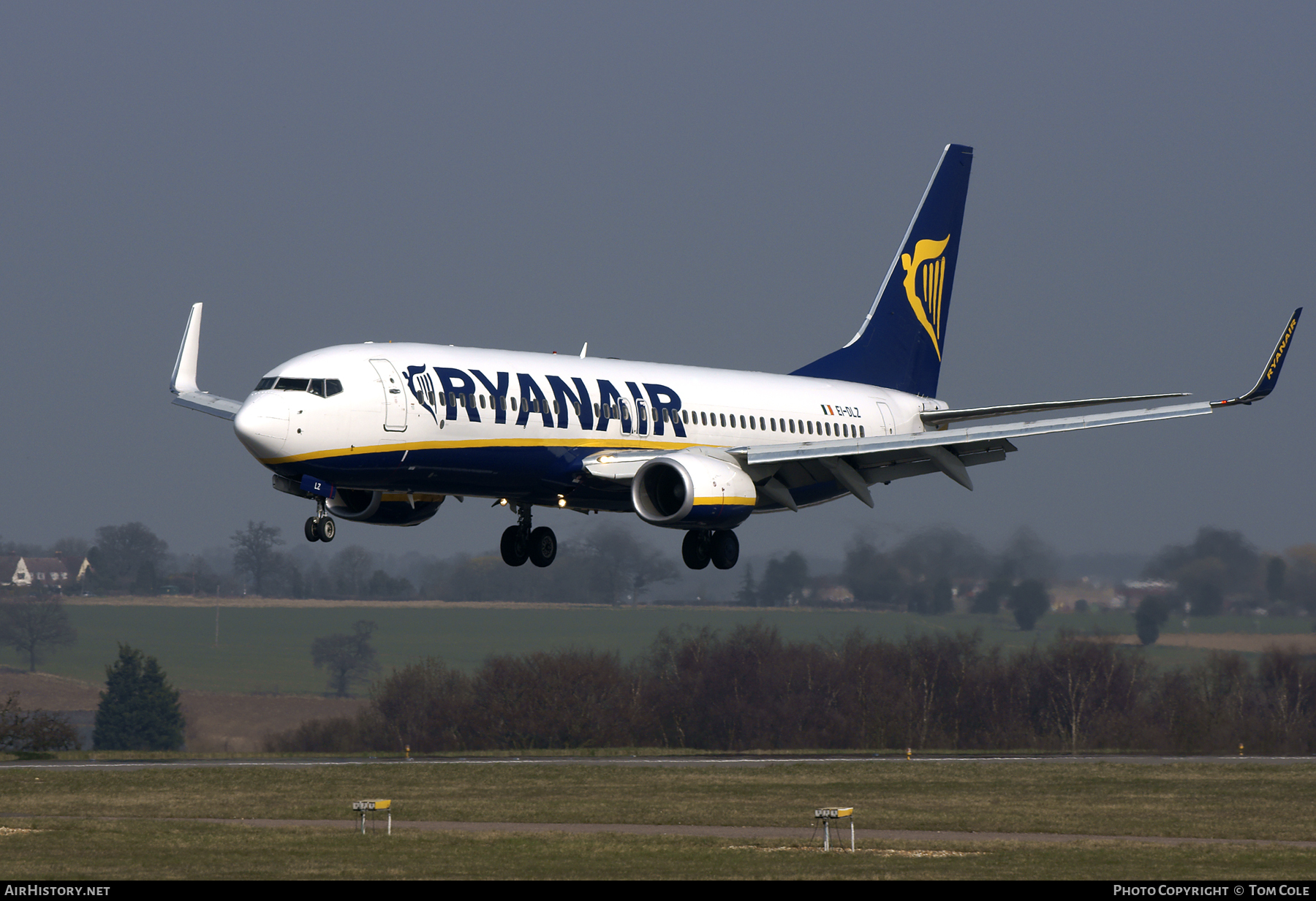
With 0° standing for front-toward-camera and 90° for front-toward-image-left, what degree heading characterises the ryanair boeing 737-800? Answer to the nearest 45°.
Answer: approximately 45°
